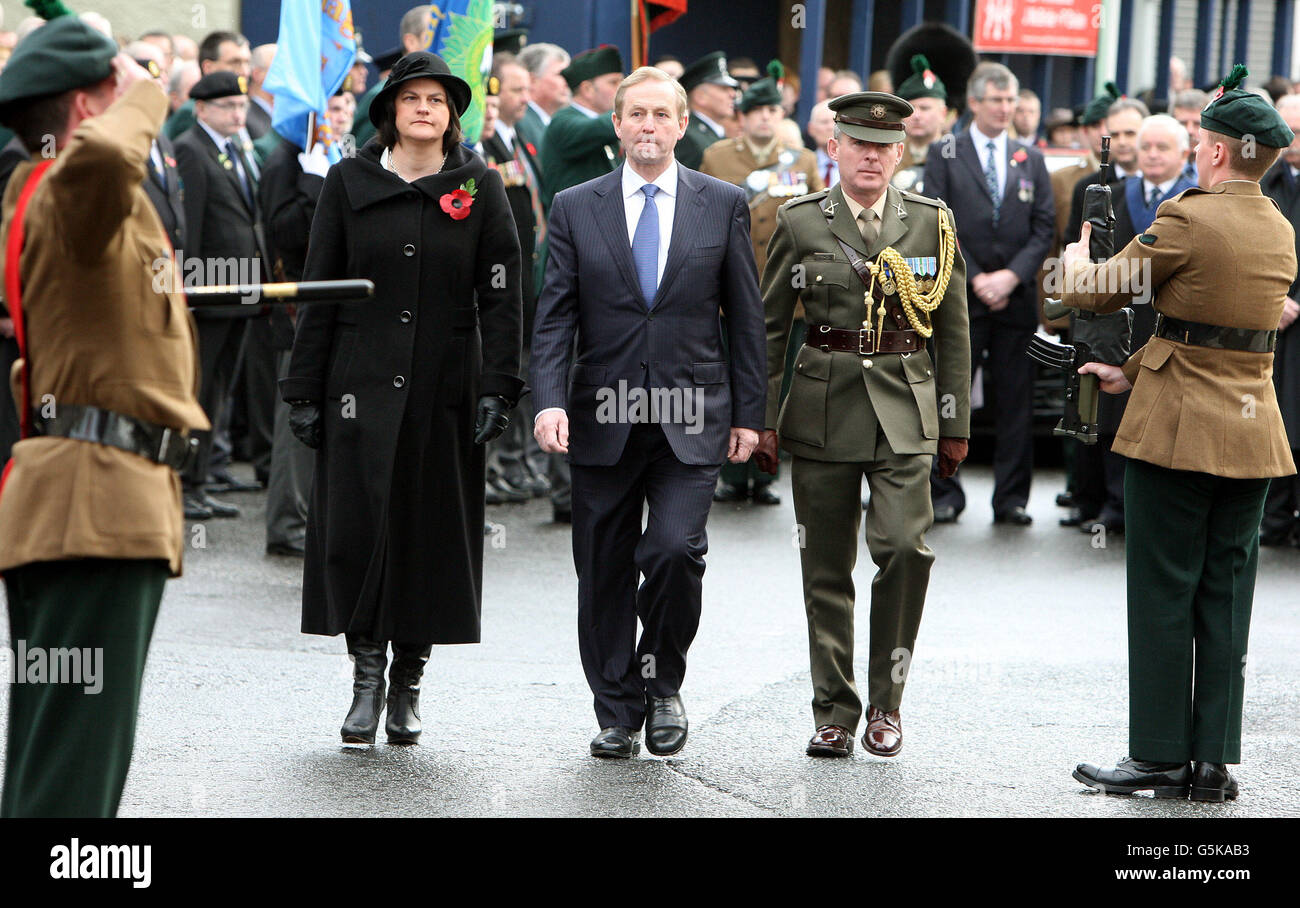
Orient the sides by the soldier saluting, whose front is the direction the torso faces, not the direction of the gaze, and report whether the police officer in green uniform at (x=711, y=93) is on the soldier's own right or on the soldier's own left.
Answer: on the soldier's own left

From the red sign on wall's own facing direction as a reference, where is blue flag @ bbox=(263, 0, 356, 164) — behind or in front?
in front

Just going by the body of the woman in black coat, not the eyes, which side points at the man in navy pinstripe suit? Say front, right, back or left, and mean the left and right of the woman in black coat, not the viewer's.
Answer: left

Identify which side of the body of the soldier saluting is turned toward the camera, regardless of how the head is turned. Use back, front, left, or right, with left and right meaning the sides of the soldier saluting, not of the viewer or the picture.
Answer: right

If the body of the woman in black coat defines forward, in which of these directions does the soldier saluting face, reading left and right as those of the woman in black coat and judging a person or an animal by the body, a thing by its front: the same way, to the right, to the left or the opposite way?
to the left

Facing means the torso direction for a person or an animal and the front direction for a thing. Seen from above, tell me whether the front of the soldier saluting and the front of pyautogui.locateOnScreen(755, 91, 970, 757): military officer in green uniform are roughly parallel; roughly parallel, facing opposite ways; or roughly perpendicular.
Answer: roughly perpendicular
